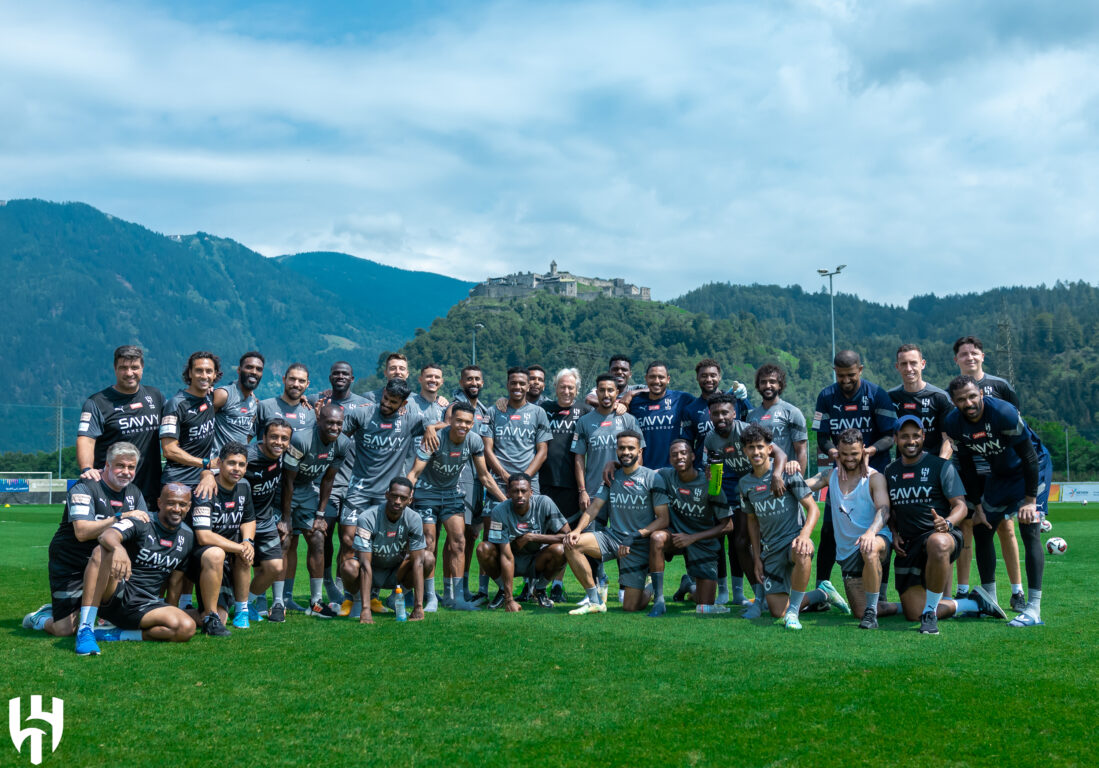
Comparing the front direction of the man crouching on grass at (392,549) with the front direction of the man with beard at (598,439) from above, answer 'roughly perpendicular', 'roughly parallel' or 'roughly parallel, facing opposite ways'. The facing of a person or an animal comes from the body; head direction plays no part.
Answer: roughly parallel

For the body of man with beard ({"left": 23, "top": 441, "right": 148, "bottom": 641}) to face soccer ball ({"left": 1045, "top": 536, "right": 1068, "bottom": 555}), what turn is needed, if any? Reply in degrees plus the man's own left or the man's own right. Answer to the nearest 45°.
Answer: approximately 45° to the man's own left

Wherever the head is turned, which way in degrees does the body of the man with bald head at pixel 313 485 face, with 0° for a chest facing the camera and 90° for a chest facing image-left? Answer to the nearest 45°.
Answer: approximately 315°

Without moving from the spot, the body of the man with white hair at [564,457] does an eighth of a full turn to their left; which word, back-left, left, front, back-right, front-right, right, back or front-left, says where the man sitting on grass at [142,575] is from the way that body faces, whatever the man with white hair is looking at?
right

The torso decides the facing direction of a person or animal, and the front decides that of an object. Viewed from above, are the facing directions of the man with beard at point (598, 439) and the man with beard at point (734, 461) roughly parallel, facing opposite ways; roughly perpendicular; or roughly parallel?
roughly parallel

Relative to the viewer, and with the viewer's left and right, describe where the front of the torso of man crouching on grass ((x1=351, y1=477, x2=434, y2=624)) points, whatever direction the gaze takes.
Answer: facing the viewer

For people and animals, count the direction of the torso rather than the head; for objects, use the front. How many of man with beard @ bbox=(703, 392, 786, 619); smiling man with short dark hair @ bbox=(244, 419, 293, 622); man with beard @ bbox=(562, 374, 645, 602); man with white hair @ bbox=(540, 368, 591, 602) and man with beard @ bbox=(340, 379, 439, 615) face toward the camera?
5

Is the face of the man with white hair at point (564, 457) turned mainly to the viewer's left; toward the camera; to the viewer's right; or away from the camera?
toward the camera

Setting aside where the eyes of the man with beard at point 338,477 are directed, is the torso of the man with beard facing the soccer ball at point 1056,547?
no

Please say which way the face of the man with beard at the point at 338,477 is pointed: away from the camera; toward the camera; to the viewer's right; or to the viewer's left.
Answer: toward the camera

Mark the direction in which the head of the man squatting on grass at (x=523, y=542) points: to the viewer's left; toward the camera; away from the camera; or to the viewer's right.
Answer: toward the camera

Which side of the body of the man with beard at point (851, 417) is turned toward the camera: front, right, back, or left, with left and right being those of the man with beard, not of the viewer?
front

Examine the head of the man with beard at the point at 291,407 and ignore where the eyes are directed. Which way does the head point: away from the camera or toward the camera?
toward the camera

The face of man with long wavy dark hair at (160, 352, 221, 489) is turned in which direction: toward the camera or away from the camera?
toward the camera

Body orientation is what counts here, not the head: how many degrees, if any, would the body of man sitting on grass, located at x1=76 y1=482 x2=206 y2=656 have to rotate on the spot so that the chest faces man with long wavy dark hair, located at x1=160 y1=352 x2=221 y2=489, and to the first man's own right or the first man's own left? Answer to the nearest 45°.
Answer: approximately 180°

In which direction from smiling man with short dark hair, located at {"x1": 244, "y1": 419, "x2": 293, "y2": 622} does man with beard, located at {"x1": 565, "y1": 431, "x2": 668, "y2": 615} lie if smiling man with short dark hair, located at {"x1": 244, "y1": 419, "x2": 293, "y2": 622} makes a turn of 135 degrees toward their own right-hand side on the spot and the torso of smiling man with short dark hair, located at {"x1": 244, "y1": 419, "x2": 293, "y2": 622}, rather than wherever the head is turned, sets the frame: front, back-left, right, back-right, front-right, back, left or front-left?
back-right

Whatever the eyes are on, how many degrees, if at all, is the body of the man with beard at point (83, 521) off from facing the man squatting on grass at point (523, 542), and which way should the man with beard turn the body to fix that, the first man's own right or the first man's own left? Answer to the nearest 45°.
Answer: approximately 45° to the first man's own left

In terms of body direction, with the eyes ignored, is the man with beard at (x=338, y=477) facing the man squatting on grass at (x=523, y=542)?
no

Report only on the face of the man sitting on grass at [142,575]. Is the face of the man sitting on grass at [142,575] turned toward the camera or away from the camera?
toward the camera

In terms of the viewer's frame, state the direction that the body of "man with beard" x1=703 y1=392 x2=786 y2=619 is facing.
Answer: toward the camera

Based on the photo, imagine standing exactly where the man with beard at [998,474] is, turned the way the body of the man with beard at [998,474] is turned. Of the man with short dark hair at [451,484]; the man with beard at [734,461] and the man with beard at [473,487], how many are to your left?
0
